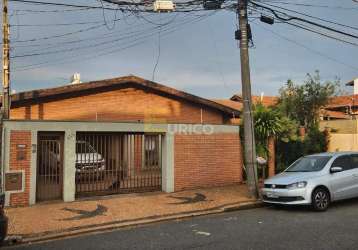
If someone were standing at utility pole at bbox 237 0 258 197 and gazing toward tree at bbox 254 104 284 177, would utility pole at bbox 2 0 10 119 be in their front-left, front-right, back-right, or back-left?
back-left

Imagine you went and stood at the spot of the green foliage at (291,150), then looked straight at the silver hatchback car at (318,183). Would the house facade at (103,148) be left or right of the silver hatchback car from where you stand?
right

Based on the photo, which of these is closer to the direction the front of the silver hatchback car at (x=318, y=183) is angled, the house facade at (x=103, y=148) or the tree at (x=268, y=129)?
the house facade

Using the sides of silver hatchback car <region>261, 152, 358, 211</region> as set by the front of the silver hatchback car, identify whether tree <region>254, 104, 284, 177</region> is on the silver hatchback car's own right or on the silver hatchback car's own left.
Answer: on the silver hatchback car's own right

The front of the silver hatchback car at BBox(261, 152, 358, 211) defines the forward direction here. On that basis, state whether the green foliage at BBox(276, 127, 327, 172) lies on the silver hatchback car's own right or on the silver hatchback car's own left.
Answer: on the silver hatchback car's own right

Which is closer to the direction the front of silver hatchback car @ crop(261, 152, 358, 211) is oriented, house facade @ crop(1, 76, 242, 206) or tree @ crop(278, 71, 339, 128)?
the house facade

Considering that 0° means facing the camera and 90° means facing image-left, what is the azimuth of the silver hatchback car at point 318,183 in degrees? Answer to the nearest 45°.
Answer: approximately 45°

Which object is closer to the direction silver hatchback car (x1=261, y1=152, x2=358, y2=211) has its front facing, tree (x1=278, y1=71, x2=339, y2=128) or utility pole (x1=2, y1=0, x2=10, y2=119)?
the utility pole

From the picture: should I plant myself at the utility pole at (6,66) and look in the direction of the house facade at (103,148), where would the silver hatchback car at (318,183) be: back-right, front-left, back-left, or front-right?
front-right

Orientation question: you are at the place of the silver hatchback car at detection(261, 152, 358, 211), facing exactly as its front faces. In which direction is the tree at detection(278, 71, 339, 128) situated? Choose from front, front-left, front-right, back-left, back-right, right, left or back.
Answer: back-right

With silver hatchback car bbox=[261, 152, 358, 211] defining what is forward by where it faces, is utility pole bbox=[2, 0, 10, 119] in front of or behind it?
in front
